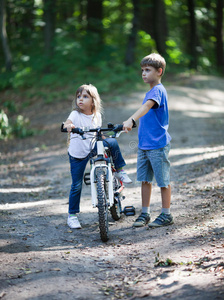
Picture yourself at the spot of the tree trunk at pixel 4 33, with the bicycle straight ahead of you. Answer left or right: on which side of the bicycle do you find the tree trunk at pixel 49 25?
left

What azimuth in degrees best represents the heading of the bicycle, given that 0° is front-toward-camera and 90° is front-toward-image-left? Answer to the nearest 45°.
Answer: approximately 0°

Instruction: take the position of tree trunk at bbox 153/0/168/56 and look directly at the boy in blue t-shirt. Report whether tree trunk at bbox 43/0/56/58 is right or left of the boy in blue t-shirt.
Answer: right

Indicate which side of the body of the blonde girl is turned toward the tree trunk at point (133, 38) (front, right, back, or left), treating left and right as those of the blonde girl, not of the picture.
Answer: back

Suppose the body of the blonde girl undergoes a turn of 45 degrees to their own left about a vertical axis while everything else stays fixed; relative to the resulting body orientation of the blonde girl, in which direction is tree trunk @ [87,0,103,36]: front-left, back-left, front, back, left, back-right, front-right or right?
back-left

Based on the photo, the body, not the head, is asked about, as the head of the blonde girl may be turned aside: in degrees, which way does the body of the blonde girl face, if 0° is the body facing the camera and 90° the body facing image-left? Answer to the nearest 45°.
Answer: approximately 0°

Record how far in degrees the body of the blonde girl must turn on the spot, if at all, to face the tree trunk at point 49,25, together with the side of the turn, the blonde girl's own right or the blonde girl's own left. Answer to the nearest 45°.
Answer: approximately 180°

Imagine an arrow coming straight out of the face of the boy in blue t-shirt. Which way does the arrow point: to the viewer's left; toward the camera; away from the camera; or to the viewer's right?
to the viewer's left

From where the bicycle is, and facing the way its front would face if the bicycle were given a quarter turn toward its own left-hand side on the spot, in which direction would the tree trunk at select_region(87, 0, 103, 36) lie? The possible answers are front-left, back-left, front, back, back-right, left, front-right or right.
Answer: left
